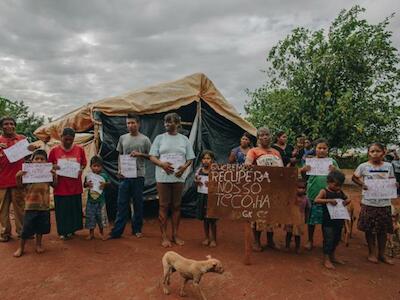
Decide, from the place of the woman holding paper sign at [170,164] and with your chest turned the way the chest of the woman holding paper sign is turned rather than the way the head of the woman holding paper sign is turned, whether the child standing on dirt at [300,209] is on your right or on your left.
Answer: on your left

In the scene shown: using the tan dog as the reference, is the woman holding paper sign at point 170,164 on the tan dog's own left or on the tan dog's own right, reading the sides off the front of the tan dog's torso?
on the tan dog's own left

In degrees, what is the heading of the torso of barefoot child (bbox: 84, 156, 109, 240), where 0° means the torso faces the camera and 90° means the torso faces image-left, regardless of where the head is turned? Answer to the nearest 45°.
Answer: approximately 0°

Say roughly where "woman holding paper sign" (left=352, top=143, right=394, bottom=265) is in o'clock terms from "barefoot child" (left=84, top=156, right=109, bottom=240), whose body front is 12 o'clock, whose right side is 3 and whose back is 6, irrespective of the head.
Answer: The woman holding paper sign is roughly at 10 o'clock from the barefoot child.

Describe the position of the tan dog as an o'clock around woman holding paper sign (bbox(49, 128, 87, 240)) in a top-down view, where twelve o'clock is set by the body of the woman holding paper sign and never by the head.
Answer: The tan dog is roughly at 11 o'clock from the woman holding paper sign.

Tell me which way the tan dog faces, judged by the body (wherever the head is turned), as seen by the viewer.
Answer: to the viewer's right

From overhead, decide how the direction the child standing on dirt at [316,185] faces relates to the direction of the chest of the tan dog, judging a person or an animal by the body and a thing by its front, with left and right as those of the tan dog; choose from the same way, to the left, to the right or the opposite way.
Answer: to the right

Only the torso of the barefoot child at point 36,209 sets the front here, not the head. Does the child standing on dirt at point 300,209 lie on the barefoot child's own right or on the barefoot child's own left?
on the barefoot child's own left

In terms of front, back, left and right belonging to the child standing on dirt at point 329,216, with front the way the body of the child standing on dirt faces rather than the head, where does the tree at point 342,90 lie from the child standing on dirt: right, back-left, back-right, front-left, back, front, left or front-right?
back-left
